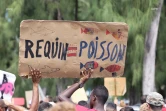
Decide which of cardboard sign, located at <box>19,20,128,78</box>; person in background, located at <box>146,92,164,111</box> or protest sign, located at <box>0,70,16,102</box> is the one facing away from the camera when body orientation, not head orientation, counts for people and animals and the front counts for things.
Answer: the person in background

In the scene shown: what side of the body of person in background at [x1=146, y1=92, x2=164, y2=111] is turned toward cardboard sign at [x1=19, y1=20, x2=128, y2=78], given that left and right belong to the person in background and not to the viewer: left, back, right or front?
left

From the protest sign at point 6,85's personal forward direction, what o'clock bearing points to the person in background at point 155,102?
The person in background is roughly at 10 o'clock from the protest sign.

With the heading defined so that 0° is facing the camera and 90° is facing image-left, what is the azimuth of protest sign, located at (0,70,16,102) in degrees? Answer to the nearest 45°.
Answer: approximately 0°

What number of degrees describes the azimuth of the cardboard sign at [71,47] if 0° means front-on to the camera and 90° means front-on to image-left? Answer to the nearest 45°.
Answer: approximately 0°

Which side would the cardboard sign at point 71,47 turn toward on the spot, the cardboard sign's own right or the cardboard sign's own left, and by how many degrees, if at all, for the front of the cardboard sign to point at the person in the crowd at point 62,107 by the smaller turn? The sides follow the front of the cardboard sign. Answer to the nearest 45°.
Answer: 0° — it already faces them

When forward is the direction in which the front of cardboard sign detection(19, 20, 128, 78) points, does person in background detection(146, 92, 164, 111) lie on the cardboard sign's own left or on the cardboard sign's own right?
on the cardboard sign's own left

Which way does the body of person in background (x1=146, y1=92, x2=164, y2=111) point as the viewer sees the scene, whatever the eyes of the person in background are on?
away from the camera
